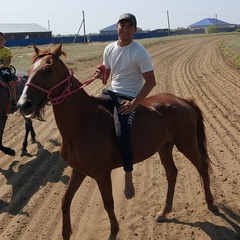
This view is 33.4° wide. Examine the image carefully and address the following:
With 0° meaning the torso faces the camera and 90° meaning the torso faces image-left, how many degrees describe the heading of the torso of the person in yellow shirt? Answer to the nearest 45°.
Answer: approximately 45°

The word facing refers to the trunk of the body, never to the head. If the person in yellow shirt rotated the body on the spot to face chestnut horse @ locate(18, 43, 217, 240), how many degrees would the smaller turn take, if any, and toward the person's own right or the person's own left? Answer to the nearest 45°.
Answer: approximately 45° to the person's own left

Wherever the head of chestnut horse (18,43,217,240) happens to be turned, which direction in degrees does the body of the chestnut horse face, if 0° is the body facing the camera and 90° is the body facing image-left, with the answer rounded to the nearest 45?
approximately 45°

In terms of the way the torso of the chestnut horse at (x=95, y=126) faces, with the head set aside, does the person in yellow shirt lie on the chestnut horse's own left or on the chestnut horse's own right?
on the chestnut horse's own right
